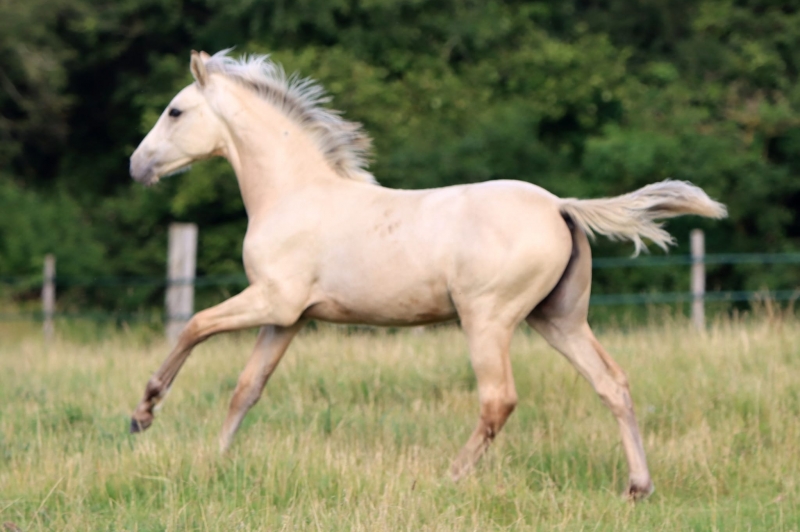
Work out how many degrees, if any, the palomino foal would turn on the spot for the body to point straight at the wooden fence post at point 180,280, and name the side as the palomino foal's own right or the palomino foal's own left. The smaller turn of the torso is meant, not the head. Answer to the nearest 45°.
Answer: approximately 45° to the palomino foal's own right

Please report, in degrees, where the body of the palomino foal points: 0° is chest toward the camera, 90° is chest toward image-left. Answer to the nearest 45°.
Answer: approximately 90°
